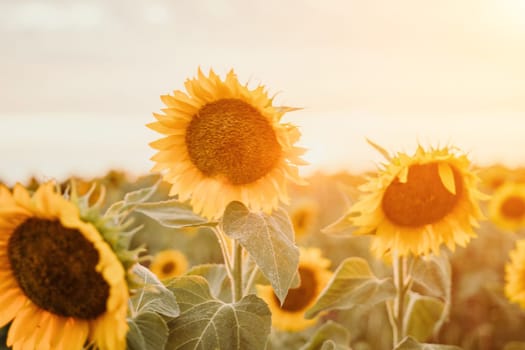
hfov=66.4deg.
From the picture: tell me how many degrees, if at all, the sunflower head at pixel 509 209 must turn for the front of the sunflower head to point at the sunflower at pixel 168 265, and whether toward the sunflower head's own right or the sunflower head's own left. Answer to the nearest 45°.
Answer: approximately 45° to the sunflower head's own right

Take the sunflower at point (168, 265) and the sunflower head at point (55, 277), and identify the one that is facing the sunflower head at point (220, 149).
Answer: the sunflower

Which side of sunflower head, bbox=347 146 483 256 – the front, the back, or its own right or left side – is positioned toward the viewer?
front

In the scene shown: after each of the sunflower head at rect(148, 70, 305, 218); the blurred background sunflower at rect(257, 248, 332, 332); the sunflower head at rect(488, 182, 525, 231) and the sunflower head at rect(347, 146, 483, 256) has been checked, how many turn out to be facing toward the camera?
4

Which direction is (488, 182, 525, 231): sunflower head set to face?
toward the camera

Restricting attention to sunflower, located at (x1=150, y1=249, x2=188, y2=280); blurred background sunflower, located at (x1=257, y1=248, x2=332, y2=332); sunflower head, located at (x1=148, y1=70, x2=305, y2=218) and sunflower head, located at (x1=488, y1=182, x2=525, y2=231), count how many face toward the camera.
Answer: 4

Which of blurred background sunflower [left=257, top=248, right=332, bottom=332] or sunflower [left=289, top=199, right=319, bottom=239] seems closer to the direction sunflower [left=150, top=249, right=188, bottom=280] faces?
the blurred background sunflower

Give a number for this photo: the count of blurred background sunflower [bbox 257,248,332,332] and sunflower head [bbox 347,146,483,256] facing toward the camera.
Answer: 2

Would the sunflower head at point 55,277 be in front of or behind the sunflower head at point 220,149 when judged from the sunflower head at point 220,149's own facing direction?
in front

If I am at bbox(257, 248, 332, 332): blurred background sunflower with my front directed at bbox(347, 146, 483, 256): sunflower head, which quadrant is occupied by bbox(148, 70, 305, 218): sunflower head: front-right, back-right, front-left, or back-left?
front-right

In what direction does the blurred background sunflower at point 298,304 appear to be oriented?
toward the camera

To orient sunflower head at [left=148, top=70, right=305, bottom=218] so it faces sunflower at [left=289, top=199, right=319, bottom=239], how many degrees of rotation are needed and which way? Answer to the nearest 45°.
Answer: approximately 180°

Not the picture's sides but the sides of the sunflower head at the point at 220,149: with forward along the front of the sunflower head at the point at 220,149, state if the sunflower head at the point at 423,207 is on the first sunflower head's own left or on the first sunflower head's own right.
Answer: on the first sunflower head's own left

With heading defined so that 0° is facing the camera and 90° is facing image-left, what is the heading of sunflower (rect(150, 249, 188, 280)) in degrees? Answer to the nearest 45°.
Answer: approximately 0°
